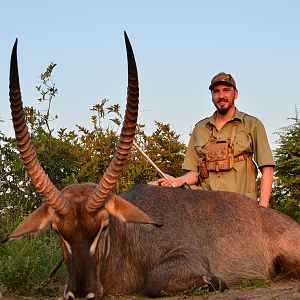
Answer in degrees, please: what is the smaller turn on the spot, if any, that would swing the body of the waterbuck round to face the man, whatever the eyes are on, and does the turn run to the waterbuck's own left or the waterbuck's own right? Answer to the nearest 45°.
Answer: approximately 180°

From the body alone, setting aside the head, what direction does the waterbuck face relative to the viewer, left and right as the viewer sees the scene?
facing the viewer and to the left of the viewer

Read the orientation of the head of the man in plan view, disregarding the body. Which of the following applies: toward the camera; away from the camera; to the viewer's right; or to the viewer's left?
toward the camera
